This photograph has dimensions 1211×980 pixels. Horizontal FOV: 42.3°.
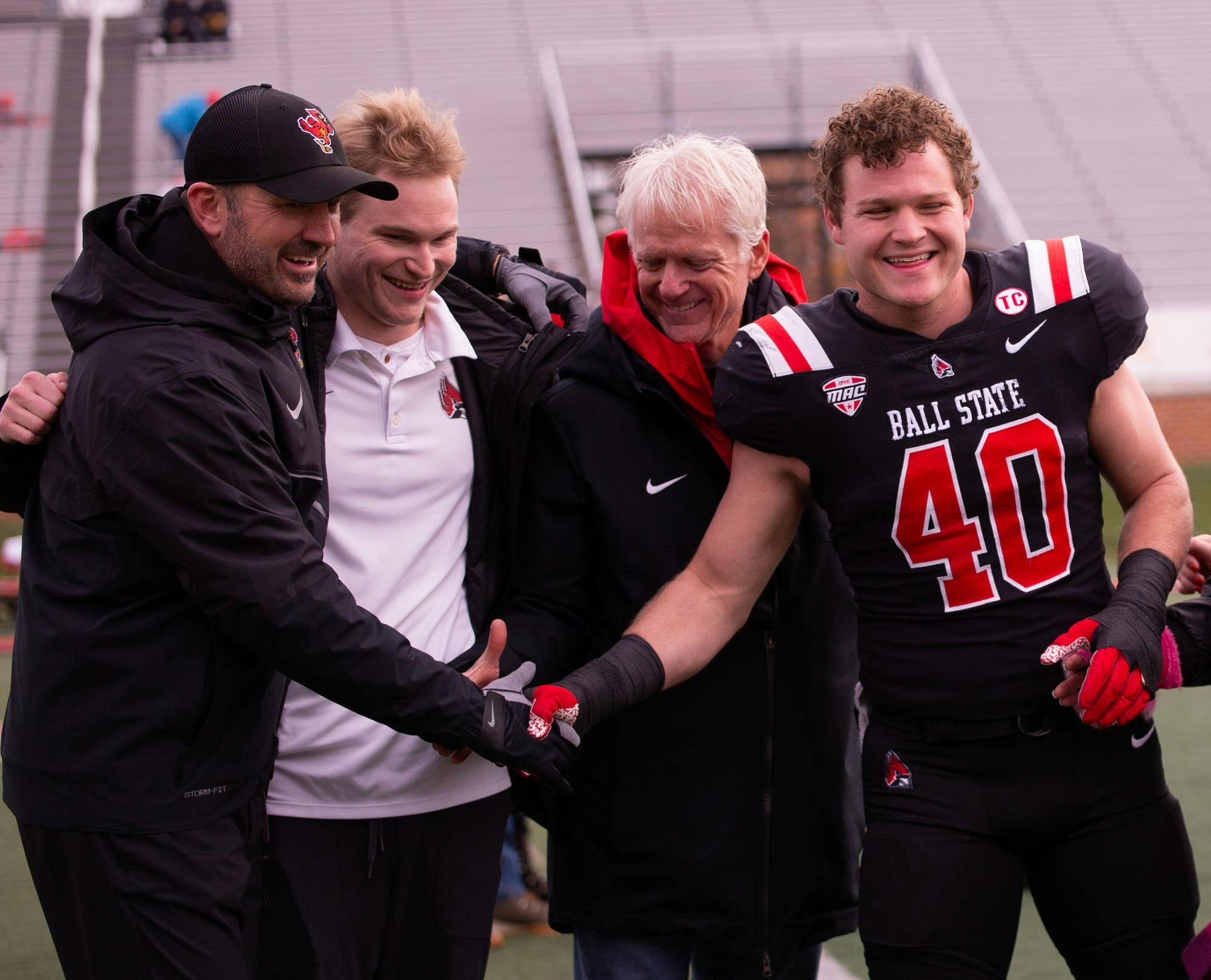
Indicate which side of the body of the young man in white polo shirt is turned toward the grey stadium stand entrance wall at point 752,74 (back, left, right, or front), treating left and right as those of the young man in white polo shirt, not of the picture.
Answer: back

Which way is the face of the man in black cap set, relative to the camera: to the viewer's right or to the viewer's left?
to the viewer's right

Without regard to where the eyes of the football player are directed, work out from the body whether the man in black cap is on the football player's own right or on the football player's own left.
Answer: on the football player's own right

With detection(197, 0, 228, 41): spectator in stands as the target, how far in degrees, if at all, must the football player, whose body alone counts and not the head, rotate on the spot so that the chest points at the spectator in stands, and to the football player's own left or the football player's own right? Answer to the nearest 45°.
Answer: approximately 135° to the football player's own right

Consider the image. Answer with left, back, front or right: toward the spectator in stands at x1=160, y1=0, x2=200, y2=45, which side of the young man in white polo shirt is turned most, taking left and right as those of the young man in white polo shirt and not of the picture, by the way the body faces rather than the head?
back

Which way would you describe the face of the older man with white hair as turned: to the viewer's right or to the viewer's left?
to the viewer's left

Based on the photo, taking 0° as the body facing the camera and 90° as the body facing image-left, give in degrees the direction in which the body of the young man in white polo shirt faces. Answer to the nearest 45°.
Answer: approximately 0°

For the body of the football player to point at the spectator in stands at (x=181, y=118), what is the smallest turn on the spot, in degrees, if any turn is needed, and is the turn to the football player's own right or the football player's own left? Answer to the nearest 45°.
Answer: approximately 135° to the football player's own right

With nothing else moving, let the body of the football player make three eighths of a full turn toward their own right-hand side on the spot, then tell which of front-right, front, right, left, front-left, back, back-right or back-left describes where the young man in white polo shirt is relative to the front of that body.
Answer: front-left

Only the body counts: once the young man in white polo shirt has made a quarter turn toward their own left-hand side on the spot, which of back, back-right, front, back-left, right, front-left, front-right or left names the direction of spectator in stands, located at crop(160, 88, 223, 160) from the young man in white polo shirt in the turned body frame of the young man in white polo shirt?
left
